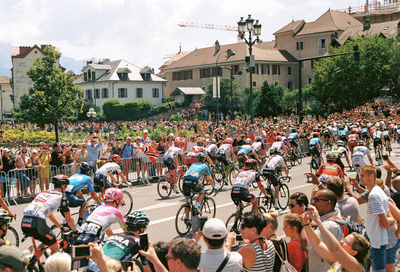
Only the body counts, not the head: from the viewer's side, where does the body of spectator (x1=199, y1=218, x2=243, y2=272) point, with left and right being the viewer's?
facing away from the viewer

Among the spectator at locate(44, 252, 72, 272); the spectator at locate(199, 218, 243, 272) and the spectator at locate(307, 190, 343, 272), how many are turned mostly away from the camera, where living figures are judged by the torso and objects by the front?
2

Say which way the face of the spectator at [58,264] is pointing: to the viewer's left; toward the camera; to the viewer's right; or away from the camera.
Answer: away from the camera

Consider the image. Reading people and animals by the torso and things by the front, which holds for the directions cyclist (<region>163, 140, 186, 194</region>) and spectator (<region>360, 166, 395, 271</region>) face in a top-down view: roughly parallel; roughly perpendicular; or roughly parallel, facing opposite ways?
roughly perpendicular

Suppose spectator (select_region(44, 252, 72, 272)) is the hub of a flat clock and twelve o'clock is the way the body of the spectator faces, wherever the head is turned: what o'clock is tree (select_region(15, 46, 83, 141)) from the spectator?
The tree is roughly at 12 o'clock from the spectator.

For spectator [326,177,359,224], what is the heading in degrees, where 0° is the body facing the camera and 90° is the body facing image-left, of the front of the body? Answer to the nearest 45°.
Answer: approximately 135°

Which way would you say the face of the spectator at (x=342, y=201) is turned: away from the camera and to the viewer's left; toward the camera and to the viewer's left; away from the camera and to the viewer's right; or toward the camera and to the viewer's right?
away from the camera and to the viewer's left

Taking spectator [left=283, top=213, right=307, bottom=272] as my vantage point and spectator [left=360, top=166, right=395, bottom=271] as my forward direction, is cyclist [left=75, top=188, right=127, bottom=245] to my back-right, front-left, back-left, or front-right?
back-left

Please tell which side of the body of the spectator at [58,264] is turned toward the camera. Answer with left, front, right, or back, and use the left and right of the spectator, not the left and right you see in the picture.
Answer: back

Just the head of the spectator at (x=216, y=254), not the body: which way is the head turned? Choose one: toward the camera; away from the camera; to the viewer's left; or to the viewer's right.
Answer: away from the camera
